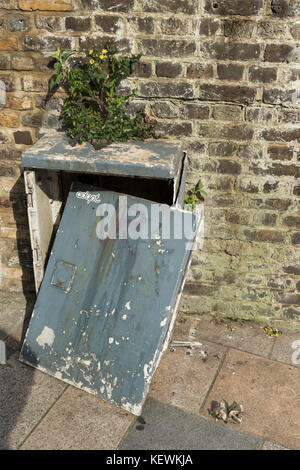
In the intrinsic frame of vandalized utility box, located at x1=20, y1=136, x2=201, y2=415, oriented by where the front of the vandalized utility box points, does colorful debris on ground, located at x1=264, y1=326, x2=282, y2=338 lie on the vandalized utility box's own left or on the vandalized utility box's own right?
on the vandalized utility box's own left

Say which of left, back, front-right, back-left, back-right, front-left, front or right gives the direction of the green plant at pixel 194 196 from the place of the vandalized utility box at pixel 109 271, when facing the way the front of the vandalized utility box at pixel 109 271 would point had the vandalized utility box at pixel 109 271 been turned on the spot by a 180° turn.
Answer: front-right

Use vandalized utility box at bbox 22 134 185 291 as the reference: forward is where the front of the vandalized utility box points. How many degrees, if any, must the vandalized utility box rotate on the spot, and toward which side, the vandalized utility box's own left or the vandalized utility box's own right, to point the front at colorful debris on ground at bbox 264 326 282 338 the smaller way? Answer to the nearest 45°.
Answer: approximately 90° to the vandalized utility box's own left

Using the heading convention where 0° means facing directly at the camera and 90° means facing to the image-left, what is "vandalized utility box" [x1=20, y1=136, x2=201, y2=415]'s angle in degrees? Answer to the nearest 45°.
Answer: approximately 0°
